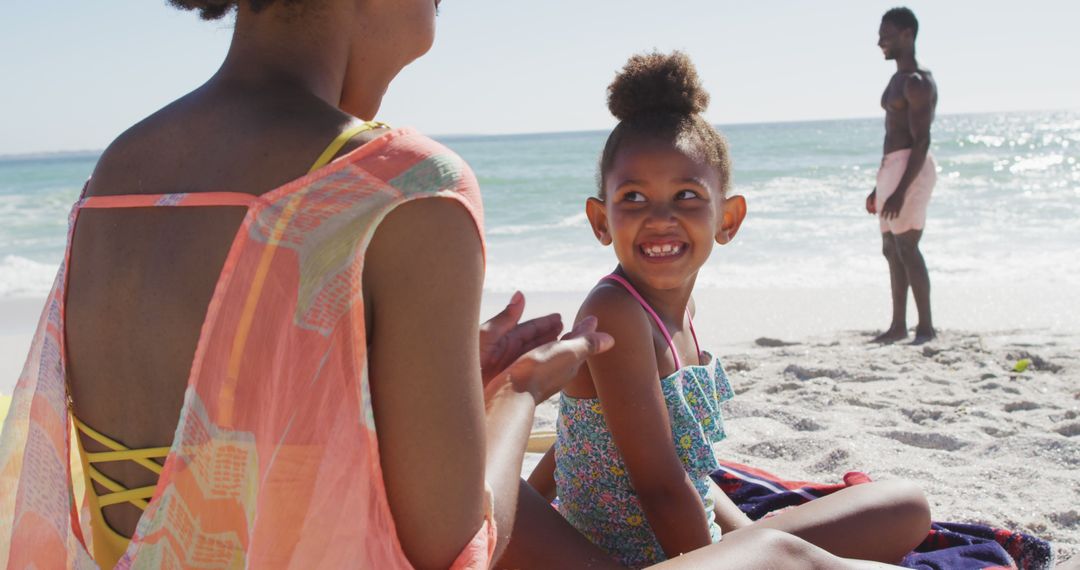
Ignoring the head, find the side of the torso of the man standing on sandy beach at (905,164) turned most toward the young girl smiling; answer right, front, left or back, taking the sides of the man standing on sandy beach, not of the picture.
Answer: left

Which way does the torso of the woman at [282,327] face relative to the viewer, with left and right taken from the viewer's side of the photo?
facing away from the viewer and to the right of the viewer

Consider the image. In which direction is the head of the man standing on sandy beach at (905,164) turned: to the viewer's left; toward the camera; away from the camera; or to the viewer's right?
to the viewer's left

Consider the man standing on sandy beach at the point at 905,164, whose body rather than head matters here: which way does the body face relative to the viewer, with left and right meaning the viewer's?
facing to the left of the viewer
